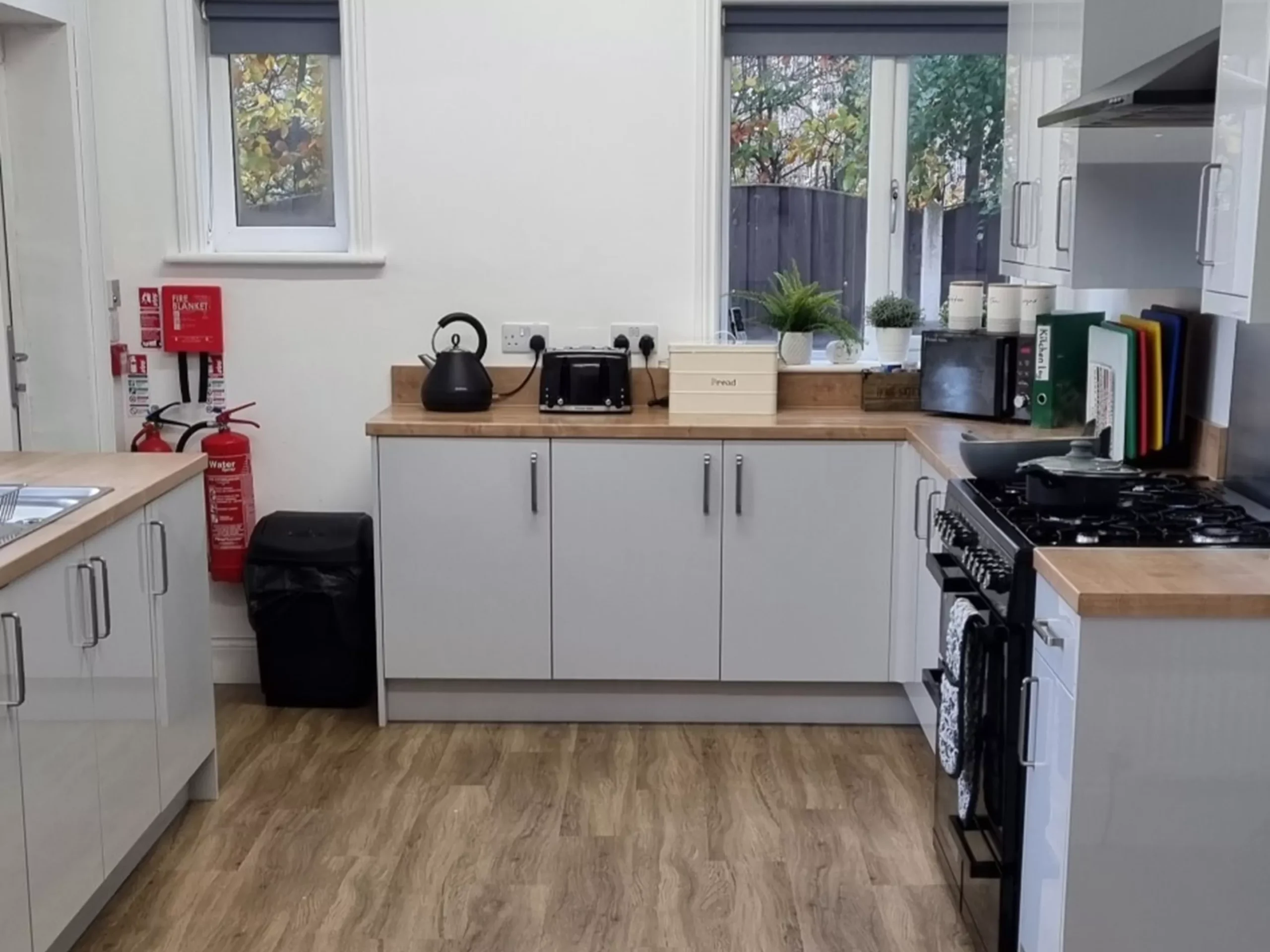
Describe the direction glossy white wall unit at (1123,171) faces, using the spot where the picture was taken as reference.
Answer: facing to the left of the viewer

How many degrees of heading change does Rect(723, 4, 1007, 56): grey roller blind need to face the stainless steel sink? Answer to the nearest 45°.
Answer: approximately 45° to its right

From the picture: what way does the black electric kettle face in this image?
to the viewer's left

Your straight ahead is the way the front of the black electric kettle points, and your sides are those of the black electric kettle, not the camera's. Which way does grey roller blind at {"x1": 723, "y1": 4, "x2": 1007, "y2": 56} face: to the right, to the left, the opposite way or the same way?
to the left

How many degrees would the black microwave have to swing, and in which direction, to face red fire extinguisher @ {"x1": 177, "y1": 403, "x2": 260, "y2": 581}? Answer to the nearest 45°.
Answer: approximately 45° to its right

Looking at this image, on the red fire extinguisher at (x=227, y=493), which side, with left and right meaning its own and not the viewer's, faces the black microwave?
left

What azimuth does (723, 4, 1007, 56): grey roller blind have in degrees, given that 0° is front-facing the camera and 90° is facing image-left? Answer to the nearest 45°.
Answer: approximately 0°

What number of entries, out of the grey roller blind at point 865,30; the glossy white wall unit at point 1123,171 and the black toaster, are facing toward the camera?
2

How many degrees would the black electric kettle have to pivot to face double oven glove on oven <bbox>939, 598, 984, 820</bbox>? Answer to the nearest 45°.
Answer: approximately 135° to its left

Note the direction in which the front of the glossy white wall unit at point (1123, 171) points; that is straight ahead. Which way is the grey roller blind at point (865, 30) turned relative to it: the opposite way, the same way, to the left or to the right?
to the left

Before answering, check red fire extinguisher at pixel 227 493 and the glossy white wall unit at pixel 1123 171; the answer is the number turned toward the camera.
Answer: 1
